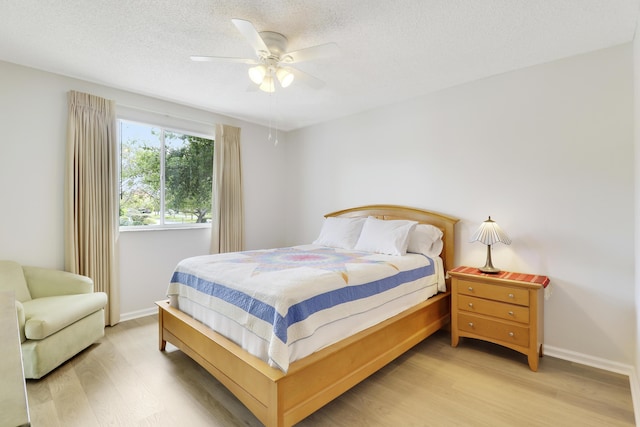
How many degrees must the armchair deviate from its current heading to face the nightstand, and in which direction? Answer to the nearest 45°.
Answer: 0° — it already faces it

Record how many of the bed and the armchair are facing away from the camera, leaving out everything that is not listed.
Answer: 0

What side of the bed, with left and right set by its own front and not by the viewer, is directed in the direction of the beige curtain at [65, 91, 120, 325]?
right

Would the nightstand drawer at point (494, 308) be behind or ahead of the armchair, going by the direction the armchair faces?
ahead

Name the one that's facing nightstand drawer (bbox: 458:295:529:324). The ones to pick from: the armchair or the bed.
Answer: the armchair

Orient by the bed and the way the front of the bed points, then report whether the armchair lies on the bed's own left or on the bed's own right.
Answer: on the bed's own right

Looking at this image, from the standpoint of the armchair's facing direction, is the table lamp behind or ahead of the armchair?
ahead

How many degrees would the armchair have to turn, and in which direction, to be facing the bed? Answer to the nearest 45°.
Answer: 0° — it already faces it

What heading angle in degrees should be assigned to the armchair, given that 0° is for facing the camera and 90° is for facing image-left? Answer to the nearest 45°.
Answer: approximately 315°
